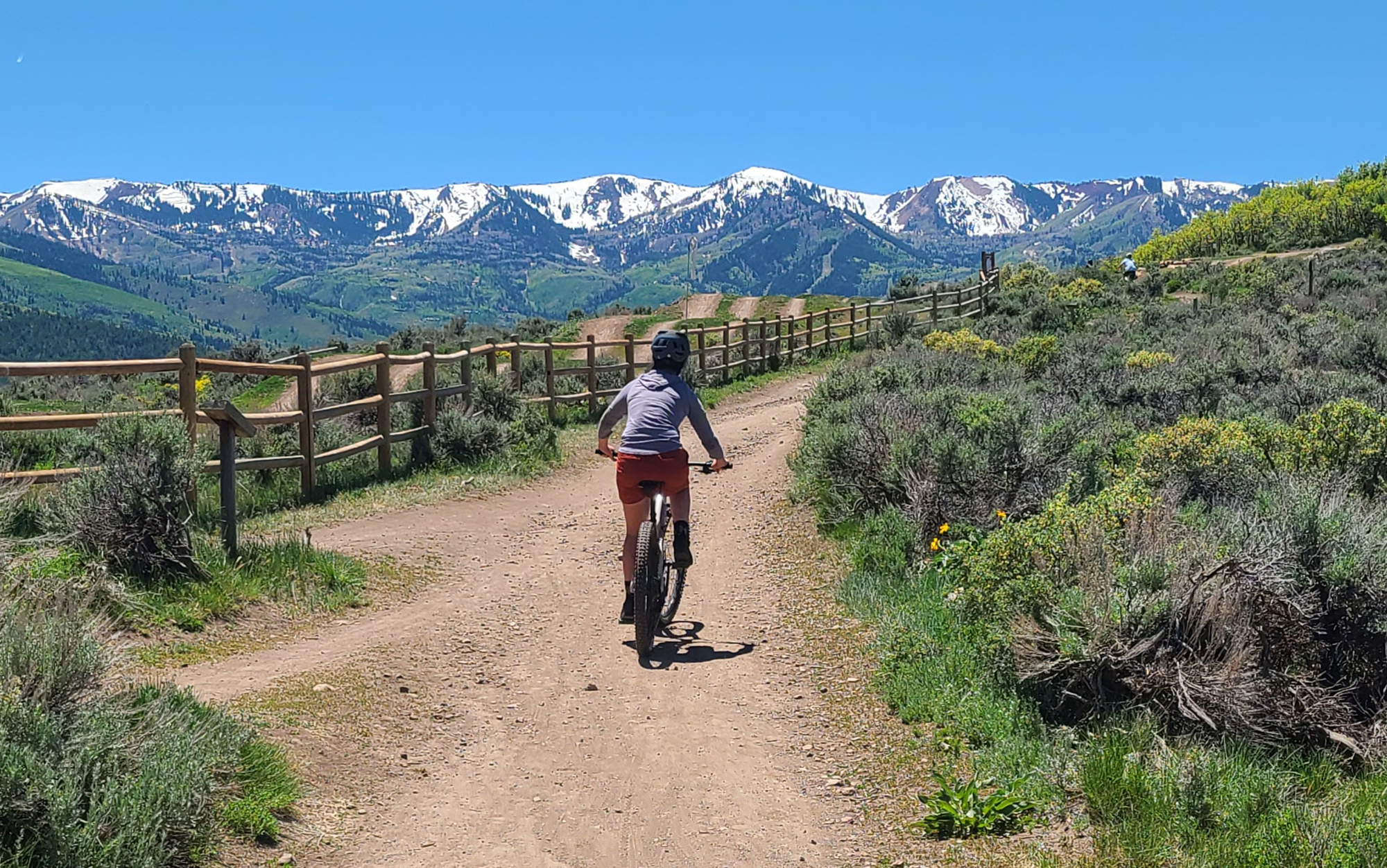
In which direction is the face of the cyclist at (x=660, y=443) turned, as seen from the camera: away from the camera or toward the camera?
away from the camera

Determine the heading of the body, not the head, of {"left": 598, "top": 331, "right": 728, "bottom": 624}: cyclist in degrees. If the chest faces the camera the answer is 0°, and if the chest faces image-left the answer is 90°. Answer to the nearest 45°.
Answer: approximately 180°

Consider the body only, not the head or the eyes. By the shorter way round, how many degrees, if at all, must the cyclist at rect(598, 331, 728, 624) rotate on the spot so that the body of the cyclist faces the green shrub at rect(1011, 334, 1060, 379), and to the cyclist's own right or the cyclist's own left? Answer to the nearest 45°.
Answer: approximately 45° to the cyclist's own right

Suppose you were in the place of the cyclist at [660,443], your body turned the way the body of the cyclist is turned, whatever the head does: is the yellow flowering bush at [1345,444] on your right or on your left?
on your right

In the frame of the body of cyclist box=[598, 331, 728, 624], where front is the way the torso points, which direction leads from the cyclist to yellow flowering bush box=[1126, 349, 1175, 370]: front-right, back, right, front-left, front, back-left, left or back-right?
front-right

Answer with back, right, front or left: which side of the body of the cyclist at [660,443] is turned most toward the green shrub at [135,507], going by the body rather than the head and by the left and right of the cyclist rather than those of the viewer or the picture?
left

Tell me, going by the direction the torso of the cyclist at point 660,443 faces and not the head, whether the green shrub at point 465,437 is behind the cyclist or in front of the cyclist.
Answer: in front

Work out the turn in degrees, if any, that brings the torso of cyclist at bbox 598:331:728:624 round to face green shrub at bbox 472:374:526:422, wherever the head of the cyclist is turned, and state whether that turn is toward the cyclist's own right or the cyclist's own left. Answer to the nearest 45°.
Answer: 0° — they already face it

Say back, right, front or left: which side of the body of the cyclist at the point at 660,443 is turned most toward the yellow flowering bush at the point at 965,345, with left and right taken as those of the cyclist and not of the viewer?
front

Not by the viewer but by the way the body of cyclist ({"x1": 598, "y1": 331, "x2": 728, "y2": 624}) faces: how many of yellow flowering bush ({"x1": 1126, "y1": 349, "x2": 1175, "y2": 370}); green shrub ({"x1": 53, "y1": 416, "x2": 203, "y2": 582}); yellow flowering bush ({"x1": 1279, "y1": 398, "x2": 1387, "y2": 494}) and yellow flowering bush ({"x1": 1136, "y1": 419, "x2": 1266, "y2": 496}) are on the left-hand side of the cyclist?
1

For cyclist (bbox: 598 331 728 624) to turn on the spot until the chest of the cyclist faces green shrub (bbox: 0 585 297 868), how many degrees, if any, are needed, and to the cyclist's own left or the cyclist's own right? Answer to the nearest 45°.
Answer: approximately 135° to the cyclist's own left
